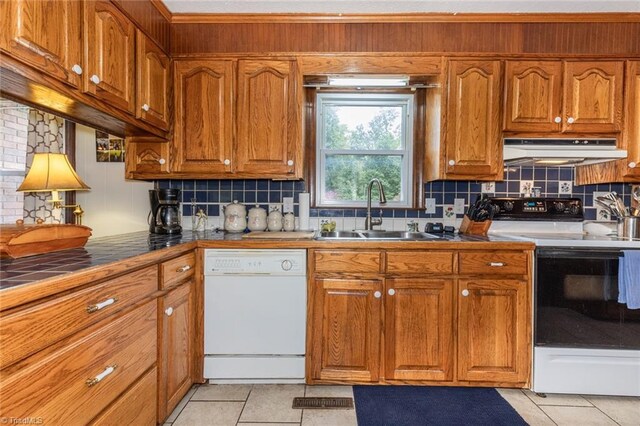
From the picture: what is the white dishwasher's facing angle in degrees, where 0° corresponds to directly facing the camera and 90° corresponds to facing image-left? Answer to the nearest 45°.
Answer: approximately 0°

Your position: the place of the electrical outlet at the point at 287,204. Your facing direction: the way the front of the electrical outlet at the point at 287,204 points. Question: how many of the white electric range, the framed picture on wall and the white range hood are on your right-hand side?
1

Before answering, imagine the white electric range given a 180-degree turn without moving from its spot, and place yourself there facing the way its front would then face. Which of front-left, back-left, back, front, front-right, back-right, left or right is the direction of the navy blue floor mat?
back-left

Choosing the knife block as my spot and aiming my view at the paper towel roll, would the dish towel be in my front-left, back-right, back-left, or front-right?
back-left

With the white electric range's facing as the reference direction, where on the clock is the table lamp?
The table lamp is roughly at 2 o'clock from the white electric range.

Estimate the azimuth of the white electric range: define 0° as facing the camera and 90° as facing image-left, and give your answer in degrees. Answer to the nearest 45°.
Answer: approximately 0°

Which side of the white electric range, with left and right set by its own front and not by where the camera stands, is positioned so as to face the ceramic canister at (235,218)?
right

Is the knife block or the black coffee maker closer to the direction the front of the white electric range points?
the black coffee maker

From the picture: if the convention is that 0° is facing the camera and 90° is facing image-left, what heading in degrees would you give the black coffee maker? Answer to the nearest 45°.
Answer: approximately 315°
